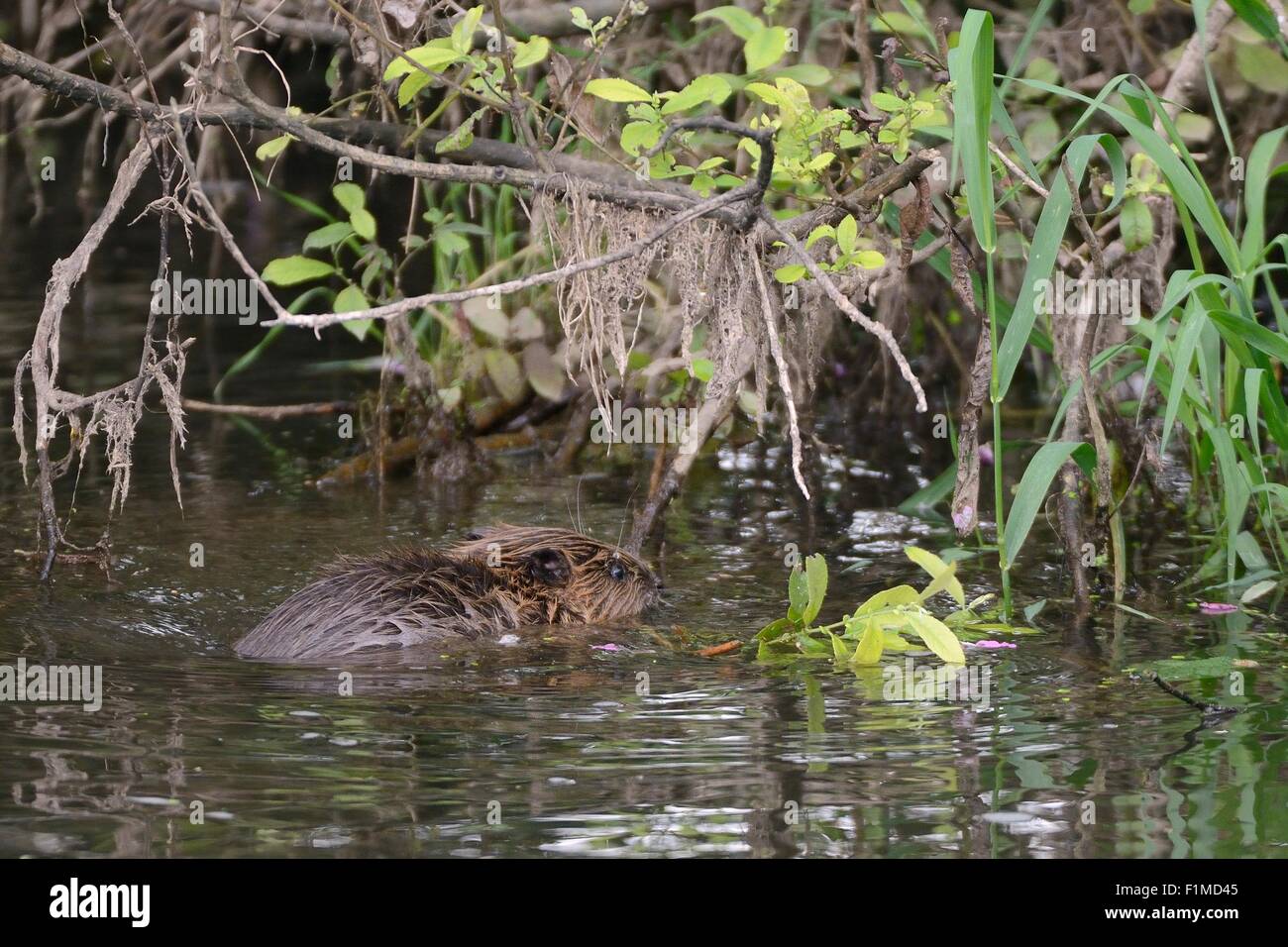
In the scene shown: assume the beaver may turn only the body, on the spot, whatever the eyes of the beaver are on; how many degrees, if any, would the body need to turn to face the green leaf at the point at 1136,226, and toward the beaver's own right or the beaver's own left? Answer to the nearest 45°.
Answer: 0° — it already faces it

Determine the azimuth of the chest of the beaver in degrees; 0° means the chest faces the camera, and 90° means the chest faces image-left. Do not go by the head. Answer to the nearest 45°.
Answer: approximately 270°

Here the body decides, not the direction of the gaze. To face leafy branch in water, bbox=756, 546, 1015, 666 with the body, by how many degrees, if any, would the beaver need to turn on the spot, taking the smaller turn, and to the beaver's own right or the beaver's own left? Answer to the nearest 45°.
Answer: approximately 45° to the beaver's own right

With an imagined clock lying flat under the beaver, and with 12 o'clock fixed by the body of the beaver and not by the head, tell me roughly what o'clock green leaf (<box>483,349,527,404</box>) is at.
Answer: The green leaf is roughly at 9 o'clock from the beaver.
